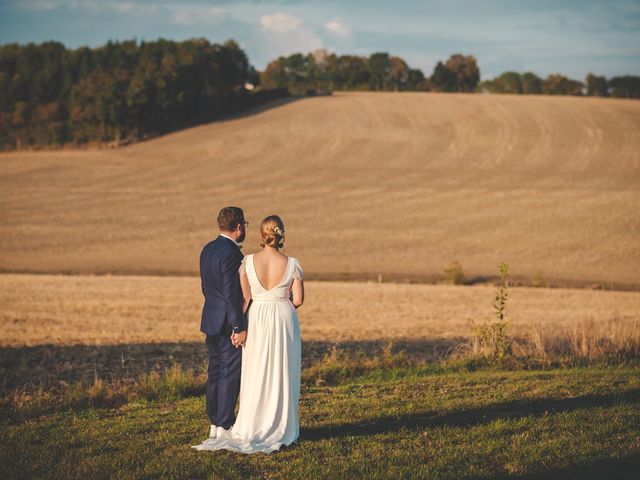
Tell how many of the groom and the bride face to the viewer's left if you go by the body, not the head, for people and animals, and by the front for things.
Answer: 0

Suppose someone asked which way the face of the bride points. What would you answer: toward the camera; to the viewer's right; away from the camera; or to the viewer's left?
away from the camera

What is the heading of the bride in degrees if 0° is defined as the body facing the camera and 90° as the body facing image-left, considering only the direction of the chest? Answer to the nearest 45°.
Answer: approximately 180°

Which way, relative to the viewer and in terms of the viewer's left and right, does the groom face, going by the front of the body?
facing away from the viewer and to the right of the viewer

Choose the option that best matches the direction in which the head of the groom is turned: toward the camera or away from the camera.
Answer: away from the camera
